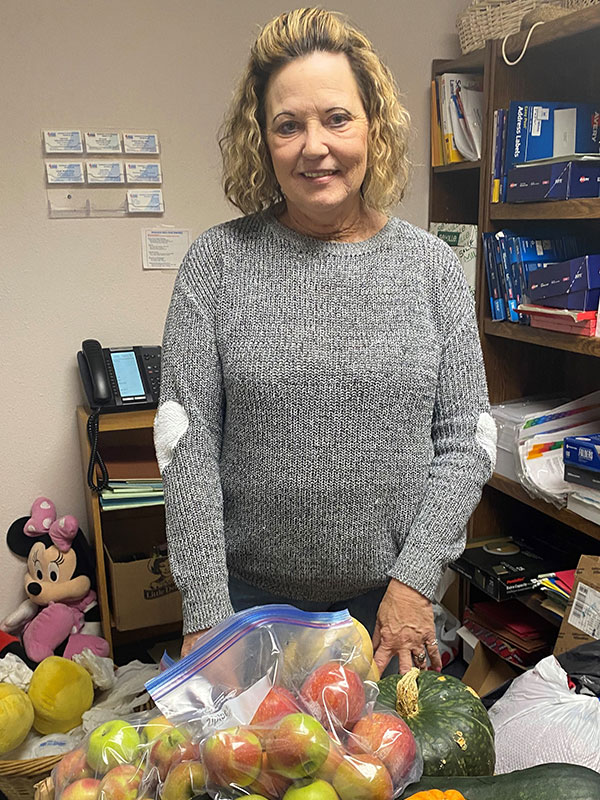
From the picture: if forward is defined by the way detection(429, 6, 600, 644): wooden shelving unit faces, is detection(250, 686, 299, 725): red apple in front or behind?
in front

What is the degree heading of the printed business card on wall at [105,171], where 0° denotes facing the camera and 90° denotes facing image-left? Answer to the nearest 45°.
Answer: approximately 0°

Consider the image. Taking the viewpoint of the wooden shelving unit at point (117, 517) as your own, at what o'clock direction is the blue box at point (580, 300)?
The blue box is roughly at 10 o'clock from the wooden shelving unit.

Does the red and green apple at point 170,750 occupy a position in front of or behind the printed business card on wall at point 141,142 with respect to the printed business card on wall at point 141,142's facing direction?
in front

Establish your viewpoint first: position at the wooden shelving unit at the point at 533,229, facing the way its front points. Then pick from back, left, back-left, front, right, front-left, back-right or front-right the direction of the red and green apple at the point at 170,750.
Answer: front-left
